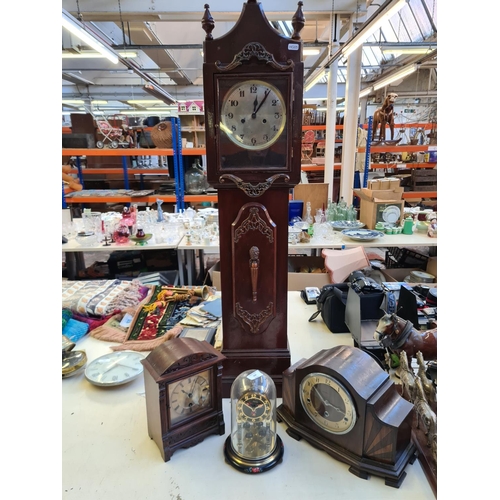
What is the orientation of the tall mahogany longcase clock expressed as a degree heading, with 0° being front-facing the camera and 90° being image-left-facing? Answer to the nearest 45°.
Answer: approximately 0°

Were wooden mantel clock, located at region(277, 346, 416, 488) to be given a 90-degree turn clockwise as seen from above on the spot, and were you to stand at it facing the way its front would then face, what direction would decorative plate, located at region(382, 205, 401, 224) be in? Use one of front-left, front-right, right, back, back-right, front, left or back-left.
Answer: front-right

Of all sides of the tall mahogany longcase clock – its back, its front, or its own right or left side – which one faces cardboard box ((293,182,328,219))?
back

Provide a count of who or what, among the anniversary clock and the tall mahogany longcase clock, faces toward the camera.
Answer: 2

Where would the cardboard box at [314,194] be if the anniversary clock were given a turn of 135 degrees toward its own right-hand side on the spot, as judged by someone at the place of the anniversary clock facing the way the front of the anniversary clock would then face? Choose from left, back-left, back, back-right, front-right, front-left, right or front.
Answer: front-right

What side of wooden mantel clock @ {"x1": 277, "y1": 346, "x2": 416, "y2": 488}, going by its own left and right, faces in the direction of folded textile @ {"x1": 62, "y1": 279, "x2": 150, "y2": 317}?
right

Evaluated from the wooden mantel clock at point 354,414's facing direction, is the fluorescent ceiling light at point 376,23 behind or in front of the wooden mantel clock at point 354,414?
behind
